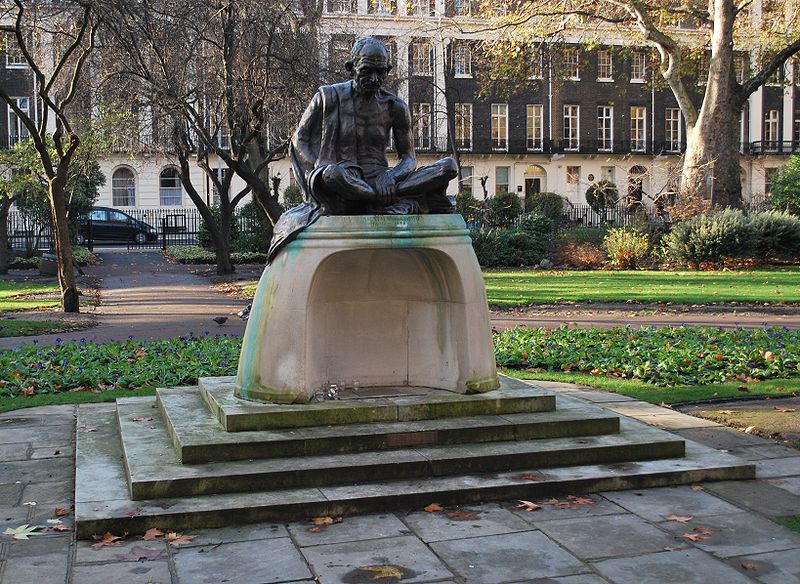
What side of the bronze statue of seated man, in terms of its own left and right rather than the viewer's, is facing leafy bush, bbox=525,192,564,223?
back

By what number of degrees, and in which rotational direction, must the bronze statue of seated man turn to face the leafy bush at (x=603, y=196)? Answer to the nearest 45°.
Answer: approximately 180°

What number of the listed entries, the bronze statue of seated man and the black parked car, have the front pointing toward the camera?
1

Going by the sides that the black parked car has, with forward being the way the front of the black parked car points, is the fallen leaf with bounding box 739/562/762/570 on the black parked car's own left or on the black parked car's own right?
on the black parked car's own right

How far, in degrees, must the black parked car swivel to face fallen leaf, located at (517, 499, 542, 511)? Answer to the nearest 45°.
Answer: approximately 90° to its right

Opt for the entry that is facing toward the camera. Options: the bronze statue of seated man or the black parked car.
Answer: the bronze statue of seated man

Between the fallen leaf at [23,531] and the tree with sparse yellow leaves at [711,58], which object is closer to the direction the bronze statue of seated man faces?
the fallen leaf

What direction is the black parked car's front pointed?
to the viewer's right

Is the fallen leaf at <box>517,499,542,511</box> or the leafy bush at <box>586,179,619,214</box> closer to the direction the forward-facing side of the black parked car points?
the leafy bush

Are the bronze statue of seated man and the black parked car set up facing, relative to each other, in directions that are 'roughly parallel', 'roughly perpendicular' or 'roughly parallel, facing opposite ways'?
roughly perpendicular

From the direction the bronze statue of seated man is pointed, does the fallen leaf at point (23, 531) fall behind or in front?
in front

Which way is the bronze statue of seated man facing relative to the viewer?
toward the camera
